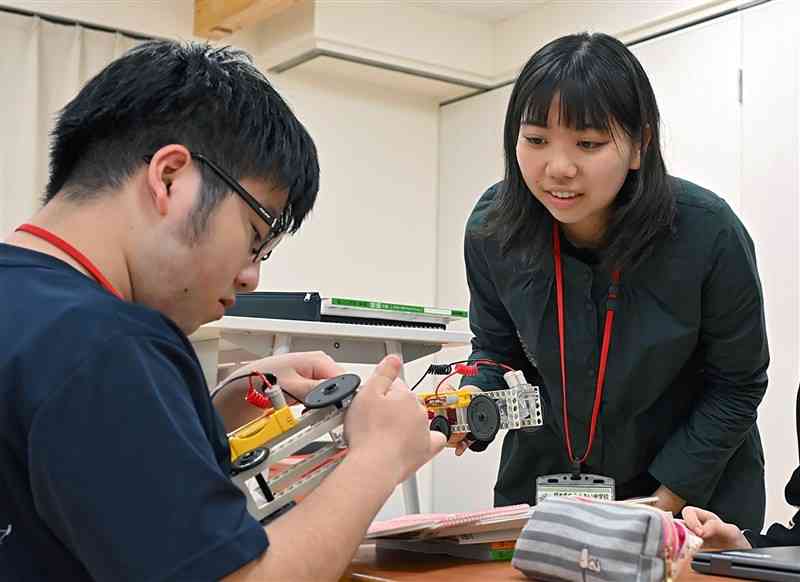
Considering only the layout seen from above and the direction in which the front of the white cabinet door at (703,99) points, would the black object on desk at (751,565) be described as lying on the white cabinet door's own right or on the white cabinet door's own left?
on the white cabinet door's own left

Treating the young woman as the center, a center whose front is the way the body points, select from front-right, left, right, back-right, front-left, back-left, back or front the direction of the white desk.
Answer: right

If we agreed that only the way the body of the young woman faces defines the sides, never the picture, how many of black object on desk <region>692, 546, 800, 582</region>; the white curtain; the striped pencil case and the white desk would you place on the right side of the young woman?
2

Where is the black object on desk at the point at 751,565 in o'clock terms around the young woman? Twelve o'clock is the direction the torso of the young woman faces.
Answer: The black object on desk is roughly at 10 o'clock from the young woman.

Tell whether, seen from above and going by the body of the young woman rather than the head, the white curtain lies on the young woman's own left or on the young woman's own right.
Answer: on the young woman's own right

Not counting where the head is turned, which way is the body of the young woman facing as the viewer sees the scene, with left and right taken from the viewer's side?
facing the viewer and to the left of the viewer

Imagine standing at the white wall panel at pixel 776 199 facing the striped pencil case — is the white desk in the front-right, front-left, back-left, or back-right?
front-right

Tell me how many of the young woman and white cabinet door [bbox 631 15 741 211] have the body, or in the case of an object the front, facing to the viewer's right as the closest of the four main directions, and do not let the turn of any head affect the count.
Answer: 0

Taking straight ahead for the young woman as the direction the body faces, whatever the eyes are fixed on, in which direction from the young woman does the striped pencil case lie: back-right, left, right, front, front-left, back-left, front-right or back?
front-left
